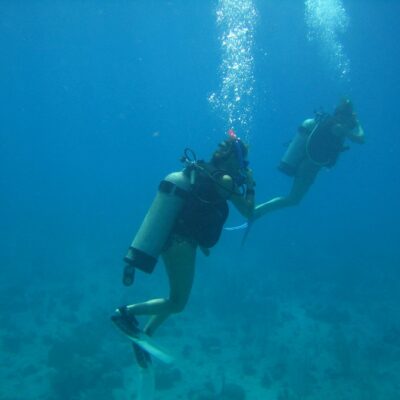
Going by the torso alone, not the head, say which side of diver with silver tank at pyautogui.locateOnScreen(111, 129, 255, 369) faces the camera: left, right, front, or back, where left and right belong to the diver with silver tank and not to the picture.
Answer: right

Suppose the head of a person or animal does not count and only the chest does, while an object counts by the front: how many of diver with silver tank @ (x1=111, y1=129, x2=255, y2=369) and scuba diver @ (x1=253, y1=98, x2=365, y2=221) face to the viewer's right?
2

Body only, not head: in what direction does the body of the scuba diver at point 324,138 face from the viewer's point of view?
to the viewer's right
